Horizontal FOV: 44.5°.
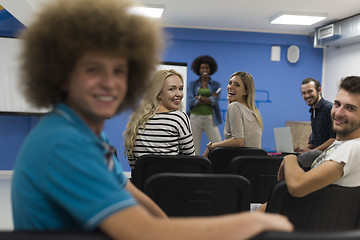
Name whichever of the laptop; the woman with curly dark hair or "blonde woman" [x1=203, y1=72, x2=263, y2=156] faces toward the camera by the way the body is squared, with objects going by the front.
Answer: the woman with curly dark hair

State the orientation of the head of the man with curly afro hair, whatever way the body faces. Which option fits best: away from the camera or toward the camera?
toward the camera

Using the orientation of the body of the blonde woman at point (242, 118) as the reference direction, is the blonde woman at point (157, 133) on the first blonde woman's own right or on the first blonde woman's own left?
on the first blonde woman's own left

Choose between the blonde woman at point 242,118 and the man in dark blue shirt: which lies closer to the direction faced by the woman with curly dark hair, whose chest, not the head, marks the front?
the blonde woman

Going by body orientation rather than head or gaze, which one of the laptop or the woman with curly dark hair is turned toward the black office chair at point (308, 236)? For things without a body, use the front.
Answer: the woman with curly dark hair

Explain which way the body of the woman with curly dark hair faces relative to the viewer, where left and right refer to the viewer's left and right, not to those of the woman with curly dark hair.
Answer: facing the viewer

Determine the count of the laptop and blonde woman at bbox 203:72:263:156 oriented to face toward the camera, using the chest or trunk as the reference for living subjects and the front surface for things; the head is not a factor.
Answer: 0

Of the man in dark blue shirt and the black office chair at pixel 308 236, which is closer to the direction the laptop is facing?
the man in dark blue shirt

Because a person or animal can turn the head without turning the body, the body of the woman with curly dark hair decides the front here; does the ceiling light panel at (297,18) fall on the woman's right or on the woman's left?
on the woman's left
